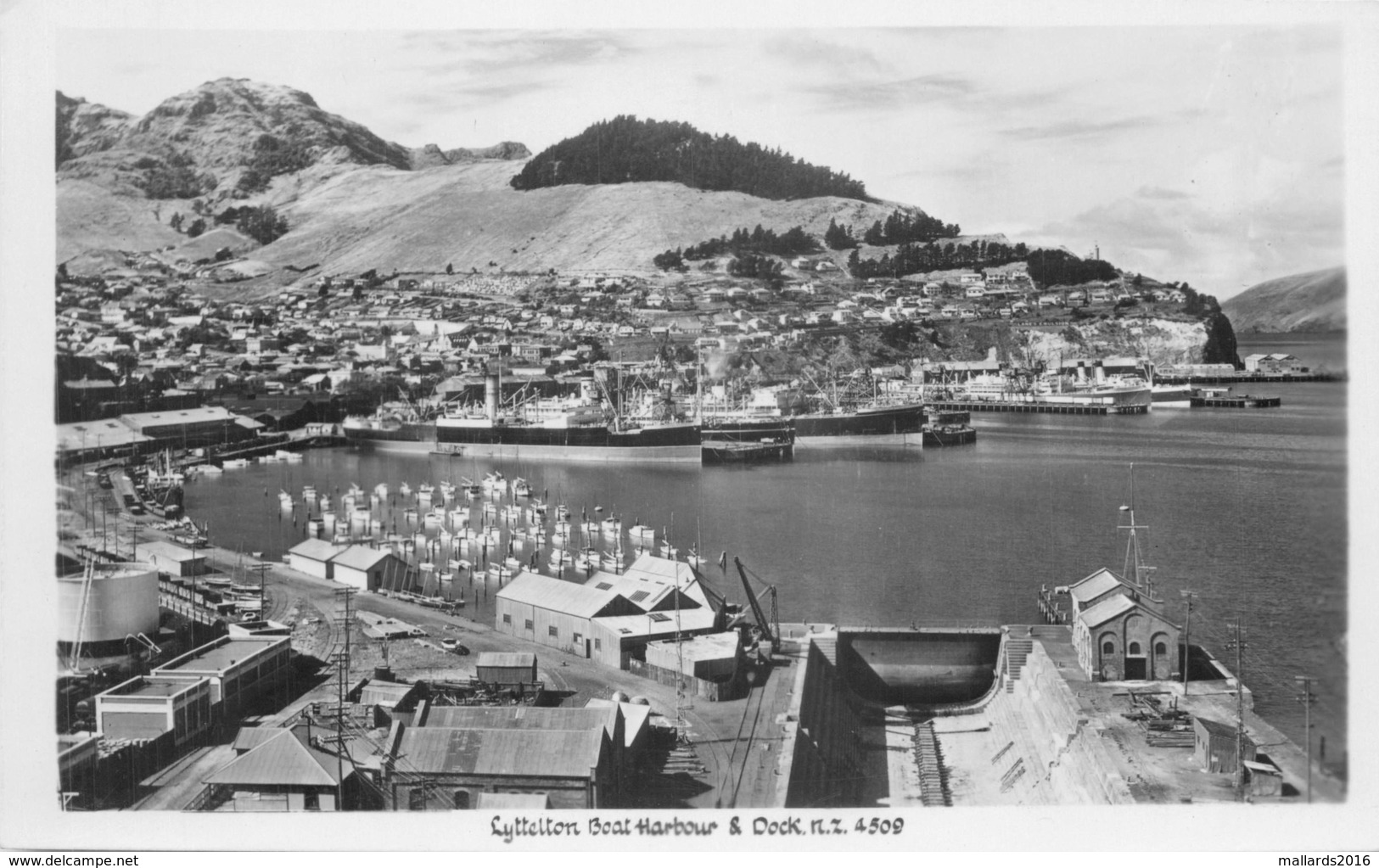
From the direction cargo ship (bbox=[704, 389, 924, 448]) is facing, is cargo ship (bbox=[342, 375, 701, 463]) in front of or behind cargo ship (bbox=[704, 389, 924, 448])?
behind

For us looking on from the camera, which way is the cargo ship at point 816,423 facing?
facing to the right of the viewer

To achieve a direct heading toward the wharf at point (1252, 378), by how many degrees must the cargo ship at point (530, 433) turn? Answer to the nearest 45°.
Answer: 0° — it already faces it

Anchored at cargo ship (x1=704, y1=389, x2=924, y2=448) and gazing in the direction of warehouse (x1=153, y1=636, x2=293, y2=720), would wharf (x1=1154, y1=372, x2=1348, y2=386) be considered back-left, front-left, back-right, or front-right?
back-left

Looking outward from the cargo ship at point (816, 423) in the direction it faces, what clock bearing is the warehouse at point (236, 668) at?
The warehouse is roughly at 4 o'clock from the cargo ship.

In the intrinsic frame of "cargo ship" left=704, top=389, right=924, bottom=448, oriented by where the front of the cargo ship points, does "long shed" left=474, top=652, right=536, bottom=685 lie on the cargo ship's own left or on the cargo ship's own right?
on the cargo ship's own right

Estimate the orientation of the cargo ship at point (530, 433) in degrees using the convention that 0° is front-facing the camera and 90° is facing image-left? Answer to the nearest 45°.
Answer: approximately 270°

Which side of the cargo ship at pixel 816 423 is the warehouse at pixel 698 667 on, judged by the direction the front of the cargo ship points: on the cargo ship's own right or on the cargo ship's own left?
on the cargo ship's own right

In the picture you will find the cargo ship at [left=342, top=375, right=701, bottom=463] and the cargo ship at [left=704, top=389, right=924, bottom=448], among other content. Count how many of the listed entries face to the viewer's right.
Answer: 2

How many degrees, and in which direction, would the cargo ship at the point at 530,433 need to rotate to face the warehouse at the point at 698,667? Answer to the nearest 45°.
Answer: approximately 90° to its right

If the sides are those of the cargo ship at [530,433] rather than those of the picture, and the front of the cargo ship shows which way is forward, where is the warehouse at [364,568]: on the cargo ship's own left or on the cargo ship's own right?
on the cargo ship's own right

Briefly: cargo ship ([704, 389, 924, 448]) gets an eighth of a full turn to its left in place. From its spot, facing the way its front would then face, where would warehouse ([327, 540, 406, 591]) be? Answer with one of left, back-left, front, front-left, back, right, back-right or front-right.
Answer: back

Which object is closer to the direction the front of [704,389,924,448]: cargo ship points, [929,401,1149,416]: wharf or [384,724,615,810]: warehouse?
the wharf
